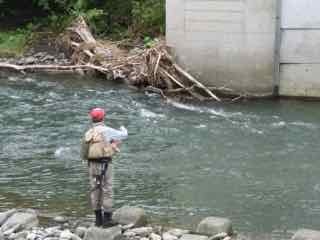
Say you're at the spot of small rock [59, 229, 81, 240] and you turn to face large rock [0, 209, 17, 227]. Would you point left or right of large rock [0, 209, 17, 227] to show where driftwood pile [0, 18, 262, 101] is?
right

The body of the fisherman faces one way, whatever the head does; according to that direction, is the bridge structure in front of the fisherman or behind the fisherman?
in front

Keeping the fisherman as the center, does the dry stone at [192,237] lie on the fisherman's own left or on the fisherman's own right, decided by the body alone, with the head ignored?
on the fisherman's own right

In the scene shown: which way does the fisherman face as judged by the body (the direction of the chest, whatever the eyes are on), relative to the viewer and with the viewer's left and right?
facing away from the viewer and to the right of the viewer

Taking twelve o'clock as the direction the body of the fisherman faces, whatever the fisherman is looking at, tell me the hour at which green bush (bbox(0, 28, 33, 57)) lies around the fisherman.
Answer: The green bush is roughly at 10 o'clock from the fisherman.

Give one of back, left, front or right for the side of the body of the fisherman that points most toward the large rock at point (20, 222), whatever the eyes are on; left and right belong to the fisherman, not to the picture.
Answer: left

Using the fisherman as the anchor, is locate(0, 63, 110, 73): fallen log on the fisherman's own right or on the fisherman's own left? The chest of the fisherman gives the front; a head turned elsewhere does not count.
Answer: on the fisherman's own left

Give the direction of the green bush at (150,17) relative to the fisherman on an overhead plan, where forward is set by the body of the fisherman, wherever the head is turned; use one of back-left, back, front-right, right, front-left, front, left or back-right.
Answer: front-left
